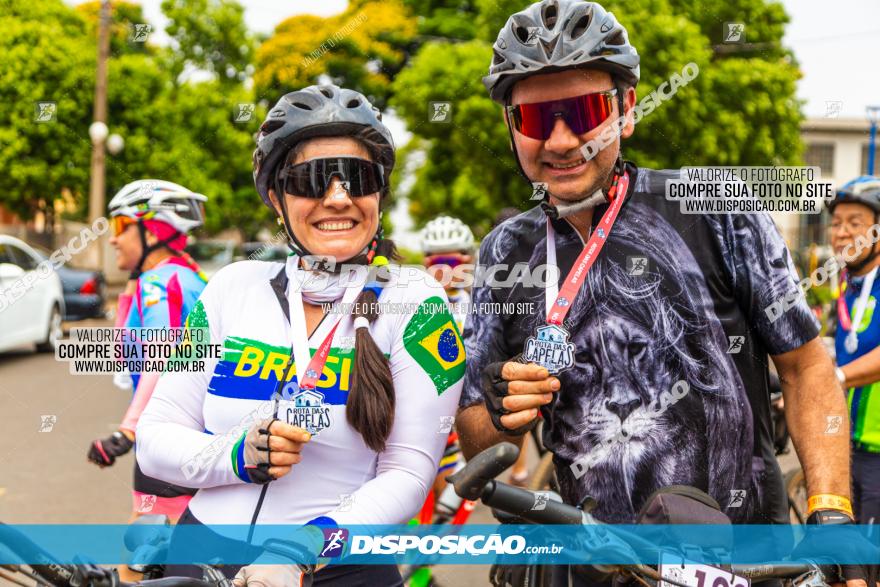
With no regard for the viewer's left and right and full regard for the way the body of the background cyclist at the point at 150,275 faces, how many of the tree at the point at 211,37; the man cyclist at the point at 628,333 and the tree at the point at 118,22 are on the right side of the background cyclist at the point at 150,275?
2

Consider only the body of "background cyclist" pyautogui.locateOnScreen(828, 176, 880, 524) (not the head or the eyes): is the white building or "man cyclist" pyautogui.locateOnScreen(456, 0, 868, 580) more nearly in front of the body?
the man cyclist

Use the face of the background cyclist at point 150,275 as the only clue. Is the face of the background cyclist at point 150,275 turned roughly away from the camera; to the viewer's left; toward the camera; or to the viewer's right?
to the viewer's left

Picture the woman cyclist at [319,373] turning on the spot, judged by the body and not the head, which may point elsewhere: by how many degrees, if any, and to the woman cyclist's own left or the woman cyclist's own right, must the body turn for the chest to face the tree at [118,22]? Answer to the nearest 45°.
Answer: approximately 180°

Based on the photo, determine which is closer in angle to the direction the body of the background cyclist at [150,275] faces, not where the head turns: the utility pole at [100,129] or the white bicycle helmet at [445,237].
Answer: the utility pole

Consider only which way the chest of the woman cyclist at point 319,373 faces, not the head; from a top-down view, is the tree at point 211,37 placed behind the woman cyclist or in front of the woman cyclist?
behind

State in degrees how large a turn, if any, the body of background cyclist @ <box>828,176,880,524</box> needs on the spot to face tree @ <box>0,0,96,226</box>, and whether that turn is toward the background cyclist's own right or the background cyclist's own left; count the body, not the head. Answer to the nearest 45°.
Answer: approximately 90° to the background cyclist's own right

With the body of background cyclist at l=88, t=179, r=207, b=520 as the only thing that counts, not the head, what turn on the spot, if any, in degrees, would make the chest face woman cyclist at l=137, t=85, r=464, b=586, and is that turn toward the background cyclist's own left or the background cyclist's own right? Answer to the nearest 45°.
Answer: approximately 90° to the background cyclist's own left

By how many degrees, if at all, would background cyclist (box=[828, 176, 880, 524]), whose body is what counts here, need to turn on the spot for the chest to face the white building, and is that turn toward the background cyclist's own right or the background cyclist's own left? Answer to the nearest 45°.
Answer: approximately 135° to the background cyclist's own right
